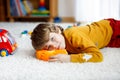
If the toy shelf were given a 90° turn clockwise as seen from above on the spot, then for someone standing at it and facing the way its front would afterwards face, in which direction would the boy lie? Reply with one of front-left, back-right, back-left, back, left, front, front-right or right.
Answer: left

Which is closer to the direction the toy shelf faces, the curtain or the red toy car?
the red toy car

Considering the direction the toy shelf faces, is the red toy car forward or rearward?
forward

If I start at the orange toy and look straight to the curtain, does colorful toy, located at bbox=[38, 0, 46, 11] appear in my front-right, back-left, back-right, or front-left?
front-left

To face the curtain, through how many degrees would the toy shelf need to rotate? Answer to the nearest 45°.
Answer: approximately 45° to its left

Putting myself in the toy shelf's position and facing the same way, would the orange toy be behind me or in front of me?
in front

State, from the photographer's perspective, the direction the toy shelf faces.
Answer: facing the viewer
